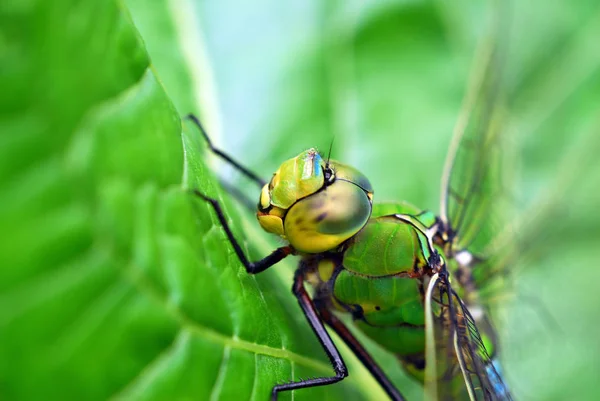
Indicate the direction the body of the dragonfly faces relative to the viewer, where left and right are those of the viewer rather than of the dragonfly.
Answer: facing the viewer and to the left of the viewer
